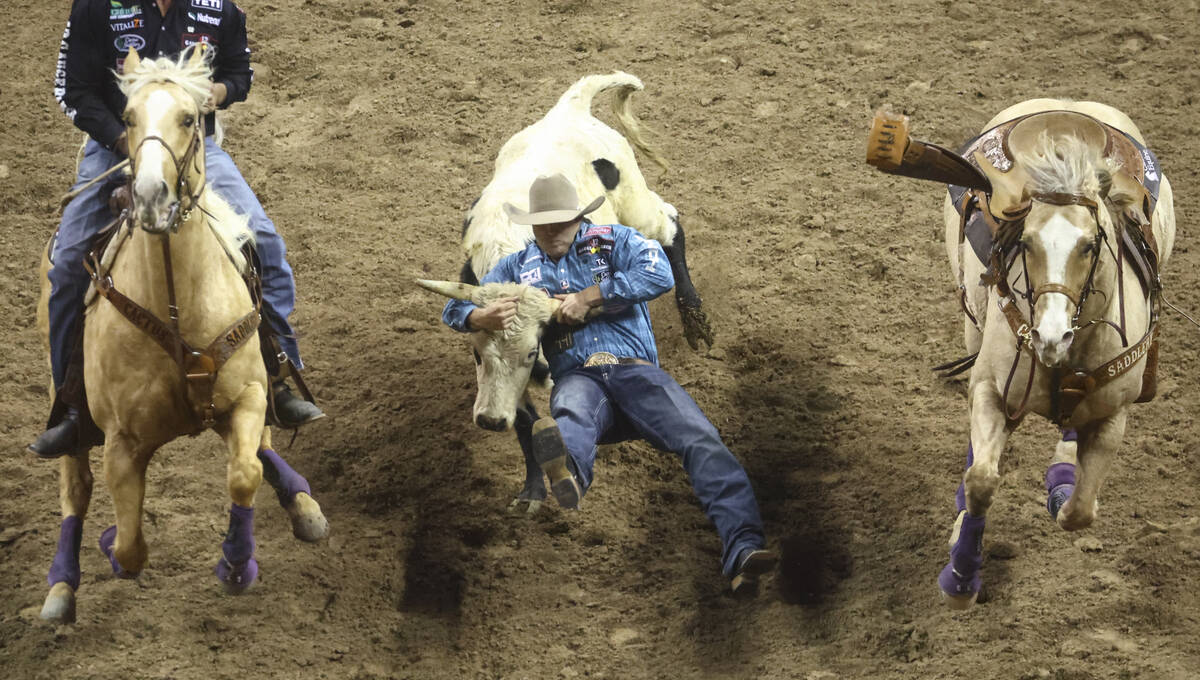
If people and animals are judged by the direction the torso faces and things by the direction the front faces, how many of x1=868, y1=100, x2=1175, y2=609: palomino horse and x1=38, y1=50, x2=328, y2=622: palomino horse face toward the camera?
2

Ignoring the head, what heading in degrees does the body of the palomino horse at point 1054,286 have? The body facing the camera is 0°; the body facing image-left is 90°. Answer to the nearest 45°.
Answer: approximately 0°

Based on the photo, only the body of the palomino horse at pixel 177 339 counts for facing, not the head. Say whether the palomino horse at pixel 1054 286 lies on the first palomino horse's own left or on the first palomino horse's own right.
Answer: on the first palomino horse's own left

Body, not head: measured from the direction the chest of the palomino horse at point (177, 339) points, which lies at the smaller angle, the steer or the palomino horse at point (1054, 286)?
the palomino horse

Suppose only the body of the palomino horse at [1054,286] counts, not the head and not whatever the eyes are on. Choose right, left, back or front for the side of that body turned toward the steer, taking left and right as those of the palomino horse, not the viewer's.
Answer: right

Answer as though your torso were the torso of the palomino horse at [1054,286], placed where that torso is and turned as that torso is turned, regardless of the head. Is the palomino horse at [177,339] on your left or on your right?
on your right

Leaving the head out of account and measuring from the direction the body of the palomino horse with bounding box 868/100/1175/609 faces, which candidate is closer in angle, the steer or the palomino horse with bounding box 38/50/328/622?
the palomino horse

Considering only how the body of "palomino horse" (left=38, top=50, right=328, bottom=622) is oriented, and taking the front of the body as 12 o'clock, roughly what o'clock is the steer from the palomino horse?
The steer is roughly at 8 o'clock from the palomino horse.

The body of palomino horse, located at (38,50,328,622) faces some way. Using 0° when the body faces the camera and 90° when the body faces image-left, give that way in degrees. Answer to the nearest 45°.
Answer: approximately 0°
